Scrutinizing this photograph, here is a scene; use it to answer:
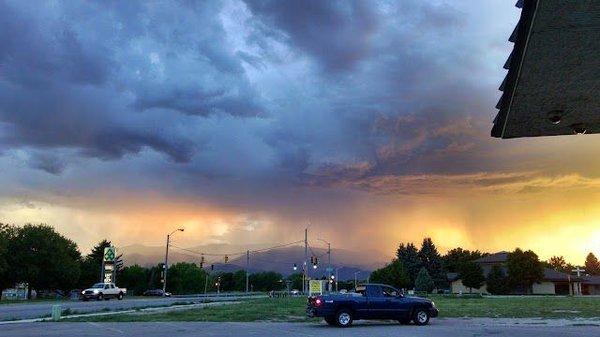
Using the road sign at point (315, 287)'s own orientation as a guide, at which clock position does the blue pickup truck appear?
The blue pickup truck is roughly at 12 o'clock from the road sign.

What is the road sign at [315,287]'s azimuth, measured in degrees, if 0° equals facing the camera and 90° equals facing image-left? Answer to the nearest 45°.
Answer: approximately 0°
